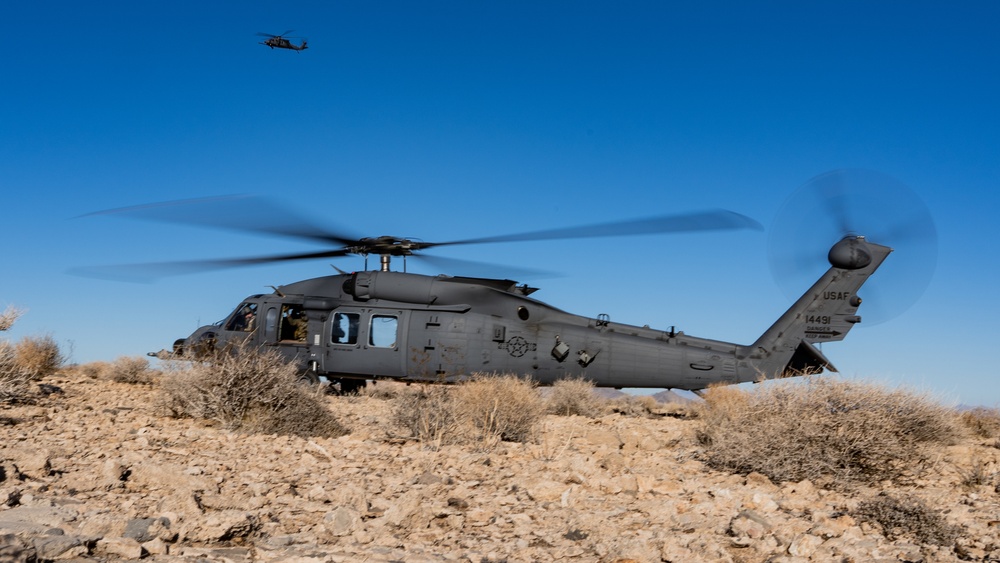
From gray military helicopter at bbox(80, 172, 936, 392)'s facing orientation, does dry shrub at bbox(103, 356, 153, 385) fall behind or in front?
in front

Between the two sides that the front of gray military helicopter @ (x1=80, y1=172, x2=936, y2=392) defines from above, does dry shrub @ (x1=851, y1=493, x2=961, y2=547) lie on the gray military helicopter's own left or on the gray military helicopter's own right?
on the gray military helicopter's own left

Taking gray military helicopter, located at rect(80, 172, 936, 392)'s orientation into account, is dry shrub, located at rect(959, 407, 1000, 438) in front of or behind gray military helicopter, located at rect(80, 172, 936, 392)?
behind

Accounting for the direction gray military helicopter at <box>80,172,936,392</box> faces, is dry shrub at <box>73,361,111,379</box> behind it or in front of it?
in front

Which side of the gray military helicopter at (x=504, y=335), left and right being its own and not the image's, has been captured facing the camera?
left

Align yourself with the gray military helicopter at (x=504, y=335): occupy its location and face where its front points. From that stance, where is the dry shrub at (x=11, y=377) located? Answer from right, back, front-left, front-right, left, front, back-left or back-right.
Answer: front-left

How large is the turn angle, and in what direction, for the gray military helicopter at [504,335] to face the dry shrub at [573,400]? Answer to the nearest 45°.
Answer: approximately 135° to its left

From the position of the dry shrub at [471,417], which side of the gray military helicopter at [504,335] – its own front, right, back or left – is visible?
left

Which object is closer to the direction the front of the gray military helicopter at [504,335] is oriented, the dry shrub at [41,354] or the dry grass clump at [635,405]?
the dry shrub

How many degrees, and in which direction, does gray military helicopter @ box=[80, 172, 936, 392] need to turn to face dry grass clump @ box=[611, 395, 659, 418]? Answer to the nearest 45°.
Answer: approximately 135° to its left

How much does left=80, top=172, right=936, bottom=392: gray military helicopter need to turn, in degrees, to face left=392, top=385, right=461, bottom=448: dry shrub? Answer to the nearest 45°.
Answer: approximately 90° to its left
